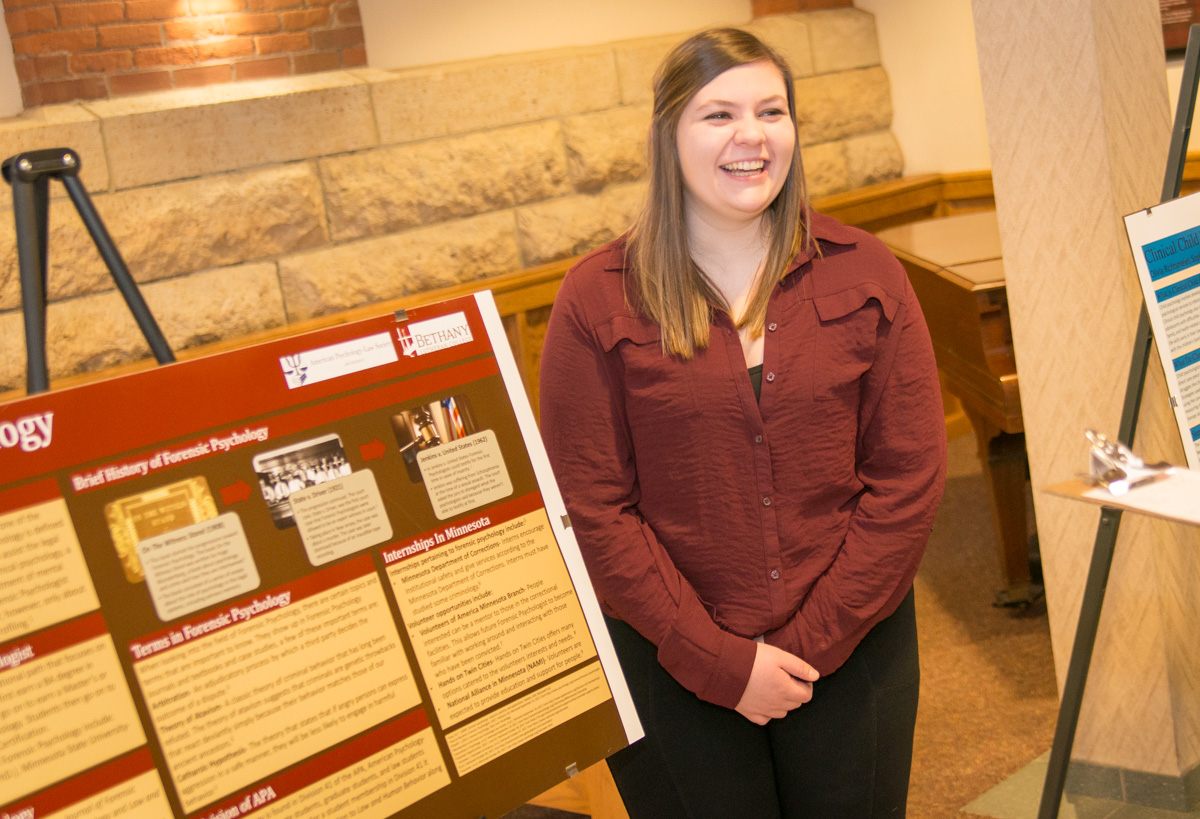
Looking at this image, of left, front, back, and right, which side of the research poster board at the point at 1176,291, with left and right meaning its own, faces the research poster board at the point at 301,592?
front

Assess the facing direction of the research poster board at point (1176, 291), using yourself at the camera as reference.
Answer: facing the viewer and to the left of the viewer

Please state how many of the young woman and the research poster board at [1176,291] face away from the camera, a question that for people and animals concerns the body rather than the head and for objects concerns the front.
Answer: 0

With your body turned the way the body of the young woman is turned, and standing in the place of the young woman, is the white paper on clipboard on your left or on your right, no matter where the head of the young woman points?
on your left

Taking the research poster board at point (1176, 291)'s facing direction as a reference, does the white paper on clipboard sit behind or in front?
in front

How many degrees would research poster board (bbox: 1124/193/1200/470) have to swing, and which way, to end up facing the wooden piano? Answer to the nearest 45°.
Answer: approximately 135° to its right

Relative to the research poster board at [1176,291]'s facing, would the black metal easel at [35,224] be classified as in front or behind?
in front

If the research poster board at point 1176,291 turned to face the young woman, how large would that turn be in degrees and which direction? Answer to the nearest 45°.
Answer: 0° — it already faces them
